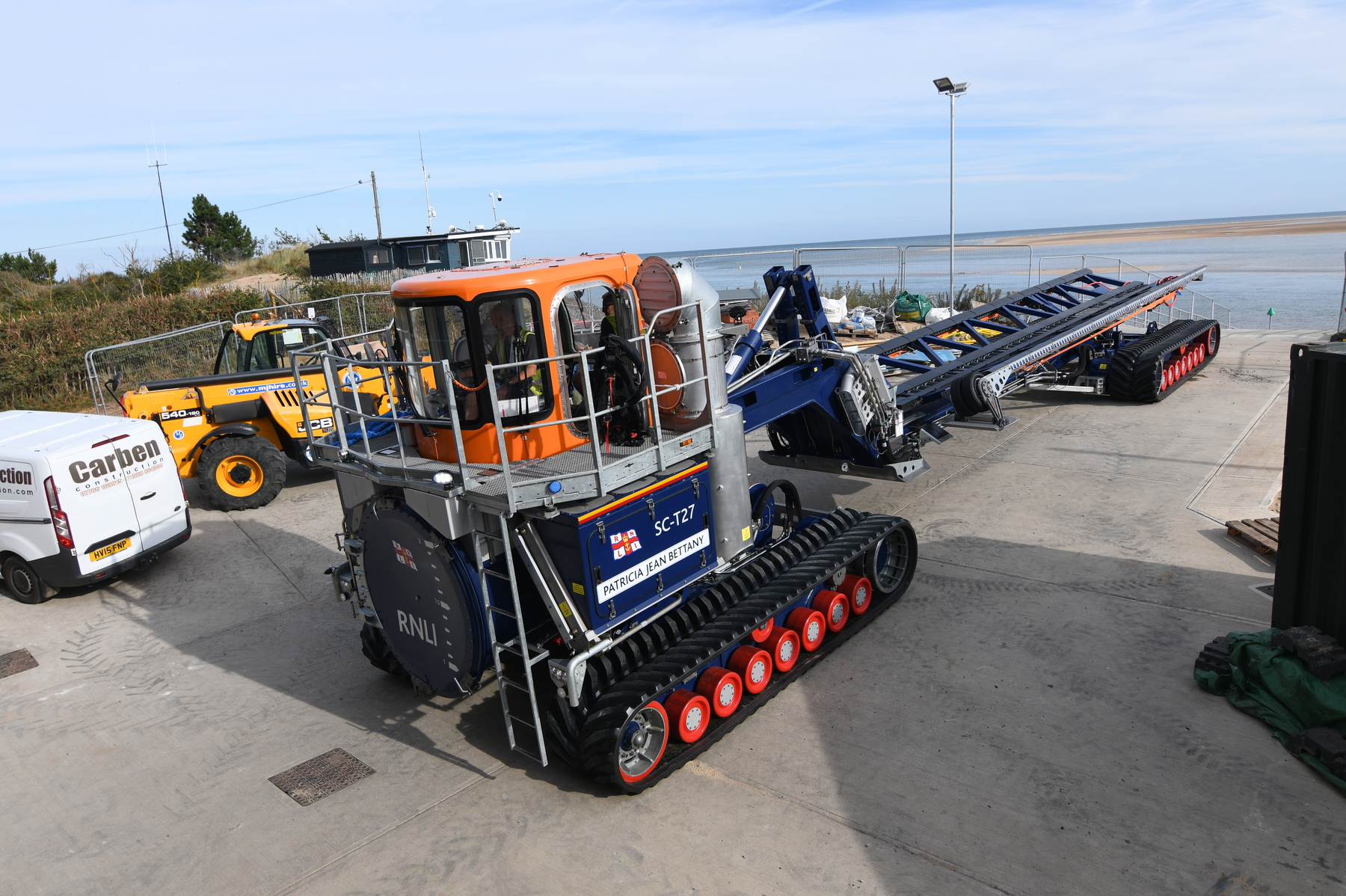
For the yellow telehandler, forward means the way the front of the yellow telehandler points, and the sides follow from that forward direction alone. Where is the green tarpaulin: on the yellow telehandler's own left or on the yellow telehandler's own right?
on the yellow telehandler's own right

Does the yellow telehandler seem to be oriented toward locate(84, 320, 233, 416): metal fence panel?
no

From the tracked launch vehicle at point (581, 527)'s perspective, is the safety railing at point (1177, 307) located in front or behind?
behind

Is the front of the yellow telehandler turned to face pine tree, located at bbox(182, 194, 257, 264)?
no

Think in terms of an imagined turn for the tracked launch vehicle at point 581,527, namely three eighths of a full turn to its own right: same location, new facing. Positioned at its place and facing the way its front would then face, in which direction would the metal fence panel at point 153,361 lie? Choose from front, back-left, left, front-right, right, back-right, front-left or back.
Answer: front-left

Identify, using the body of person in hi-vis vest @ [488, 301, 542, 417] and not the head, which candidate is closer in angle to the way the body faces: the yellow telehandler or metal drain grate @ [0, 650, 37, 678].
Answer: the metal drain grate

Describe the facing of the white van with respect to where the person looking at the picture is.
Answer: facing away from the viewer and to the left of the viewer

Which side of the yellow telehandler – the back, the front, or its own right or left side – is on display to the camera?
right

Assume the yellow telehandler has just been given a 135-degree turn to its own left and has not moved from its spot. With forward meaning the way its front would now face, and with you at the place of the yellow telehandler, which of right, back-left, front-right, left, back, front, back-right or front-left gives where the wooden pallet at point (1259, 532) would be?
back

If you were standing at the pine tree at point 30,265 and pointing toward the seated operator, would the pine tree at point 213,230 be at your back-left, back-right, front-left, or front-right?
front-left

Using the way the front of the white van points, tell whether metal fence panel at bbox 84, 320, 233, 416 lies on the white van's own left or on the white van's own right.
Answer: on the white van's own right

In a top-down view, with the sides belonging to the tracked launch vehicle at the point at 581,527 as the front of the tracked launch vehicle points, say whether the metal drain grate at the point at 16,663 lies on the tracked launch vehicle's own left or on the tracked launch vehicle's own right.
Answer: on the tracked launch vehicle's own right

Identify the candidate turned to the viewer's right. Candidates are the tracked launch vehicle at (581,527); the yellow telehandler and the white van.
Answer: the yellow telehandler

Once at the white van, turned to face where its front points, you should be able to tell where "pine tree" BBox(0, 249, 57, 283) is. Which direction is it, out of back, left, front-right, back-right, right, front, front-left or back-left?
front-right

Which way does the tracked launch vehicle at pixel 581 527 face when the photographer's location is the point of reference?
facing the viewer and to the left of the viewer
